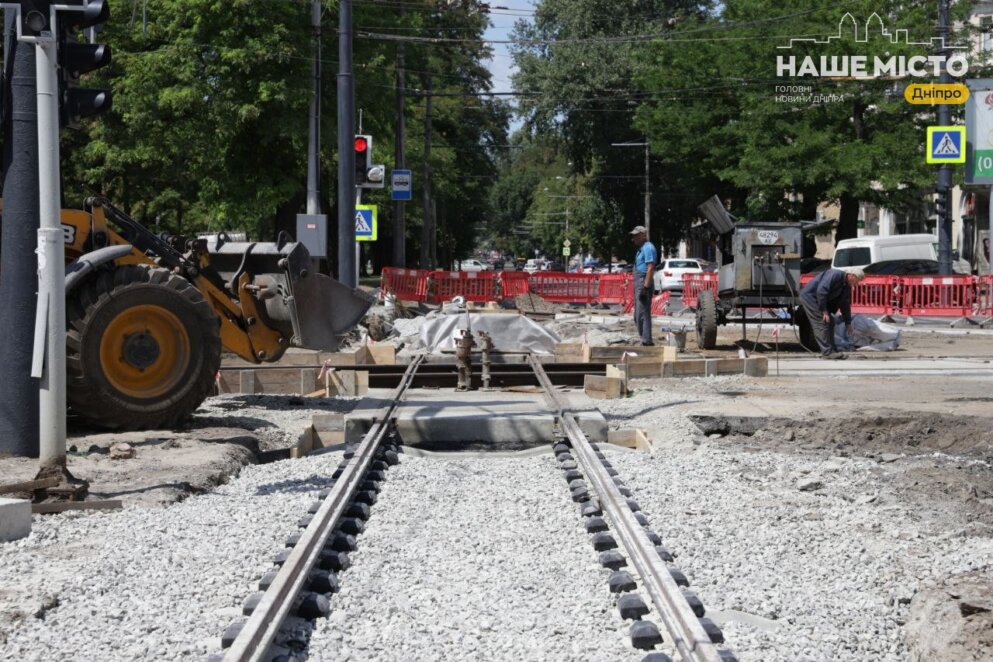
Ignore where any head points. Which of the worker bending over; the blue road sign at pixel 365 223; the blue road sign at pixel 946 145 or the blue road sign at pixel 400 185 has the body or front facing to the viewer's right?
the worker bending over

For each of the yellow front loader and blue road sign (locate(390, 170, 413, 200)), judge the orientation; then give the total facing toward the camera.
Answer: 1

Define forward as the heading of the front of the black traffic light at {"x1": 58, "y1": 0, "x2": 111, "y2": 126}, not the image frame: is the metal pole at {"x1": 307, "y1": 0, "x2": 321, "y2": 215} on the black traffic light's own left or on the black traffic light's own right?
on the black traffic light's own left

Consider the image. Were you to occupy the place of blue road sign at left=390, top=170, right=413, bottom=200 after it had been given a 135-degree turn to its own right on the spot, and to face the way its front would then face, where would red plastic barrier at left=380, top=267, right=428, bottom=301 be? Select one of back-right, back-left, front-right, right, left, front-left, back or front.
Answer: back-left

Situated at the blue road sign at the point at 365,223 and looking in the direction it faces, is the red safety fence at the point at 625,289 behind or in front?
behind

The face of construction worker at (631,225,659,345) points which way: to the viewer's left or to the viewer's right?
to the viewer's left

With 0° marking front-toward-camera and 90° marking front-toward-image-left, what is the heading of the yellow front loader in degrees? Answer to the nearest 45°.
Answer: approximately 270°

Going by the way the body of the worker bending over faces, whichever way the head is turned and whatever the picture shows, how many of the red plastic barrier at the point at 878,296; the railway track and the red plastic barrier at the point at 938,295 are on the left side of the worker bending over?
2

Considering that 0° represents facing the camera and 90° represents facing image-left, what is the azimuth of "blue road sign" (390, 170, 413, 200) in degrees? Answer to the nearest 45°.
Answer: approximately 0°
